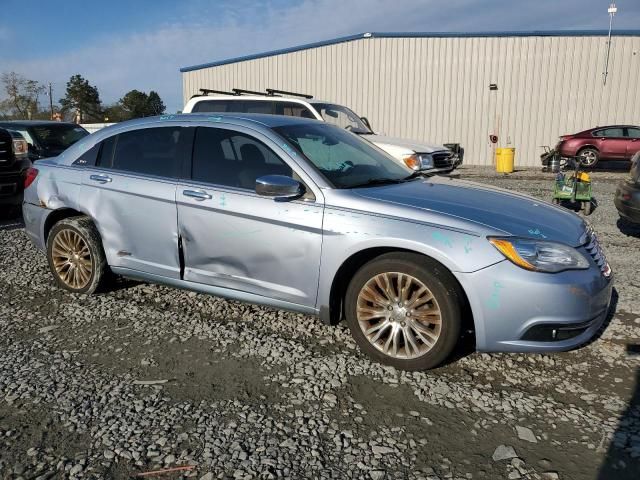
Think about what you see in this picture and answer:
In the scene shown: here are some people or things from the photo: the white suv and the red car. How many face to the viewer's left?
0

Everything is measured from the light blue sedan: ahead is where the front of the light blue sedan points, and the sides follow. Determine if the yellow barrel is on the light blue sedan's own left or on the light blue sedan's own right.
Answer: on the light blue sedan's own left

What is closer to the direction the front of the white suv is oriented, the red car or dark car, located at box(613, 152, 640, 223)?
the dark car

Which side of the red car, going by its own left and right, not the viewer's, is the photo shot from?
right

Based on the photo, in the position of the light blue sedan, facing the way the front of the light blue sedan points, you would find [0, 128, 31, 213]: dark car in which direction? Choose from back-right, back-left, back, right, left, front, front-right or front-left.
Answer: back

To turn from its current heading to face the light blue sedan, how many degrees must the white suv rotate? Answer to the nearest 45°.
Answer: approximately 45° to its right

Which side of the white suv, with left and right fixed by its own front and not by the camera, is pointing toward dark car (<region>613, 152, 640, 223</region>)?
front

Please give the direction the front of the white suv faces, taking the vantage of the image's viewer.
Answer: facing the viewer and to the right of the viewer

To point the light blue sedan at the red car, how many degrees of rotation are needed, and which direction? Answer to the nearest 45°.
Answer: approximately 90° to its left
